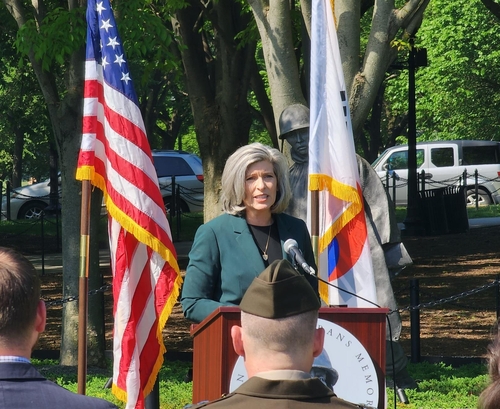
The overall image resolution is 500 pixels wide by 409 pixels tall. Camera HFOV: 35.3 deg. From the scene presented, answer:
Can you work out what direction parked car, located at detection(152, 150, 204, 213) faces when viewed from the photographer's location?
facing to the left of the viewer

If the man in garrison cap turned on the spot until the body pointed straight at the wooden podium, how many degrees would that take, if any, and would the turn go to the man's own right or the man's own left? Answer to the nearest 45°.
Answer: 0° — they already face it

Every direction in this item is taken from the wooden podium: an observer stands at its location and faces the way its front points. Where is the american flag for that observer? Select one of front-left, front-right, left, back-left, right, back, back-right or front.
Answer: back-right

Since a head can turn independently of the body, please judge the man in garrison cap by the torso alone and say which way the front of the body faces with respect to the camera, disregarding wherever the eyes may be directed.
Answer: away from the camera

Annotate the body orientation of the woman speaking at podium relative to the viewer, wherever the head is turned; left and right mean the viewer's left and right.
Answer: facing the viewer and to the right of the viewer

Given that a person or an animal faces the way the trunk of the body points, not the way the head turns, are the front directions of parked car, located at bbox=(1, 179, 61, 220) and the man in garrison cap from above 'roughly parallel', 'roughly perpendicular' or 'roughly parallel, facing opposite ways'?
roughly perpendicular

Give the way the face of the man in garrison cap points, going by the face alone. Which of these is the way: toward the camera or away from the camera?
away from the camera

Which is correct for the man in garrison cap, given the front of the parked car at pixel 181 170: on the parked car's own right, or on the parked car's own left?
on the parked car's own left

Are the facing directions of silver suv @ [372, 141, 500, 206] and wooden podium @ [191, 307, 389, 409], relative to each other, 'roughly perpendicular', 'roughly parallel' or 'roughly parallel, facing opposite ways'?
roughly perpendicular

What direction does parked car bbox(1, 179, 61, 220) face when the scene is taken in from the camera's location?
facing to the left of the viewer

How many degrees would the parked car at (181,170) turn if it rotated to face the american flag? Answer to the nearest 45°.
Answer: approximately 90° to its left

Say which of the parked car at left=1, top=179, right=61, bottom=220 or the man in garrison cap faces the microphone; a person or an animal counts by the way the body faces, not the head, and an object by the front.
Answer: the man in garrison cap

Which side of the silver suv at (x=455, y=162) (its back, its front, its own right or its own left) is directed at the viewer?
left

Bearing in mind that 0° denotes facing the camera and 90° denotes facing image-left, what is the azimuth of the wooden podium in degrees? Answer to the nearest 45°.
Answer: approximately 0°

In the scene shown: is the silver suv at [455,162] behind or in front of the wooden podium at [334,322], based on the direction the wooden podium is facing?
behind
